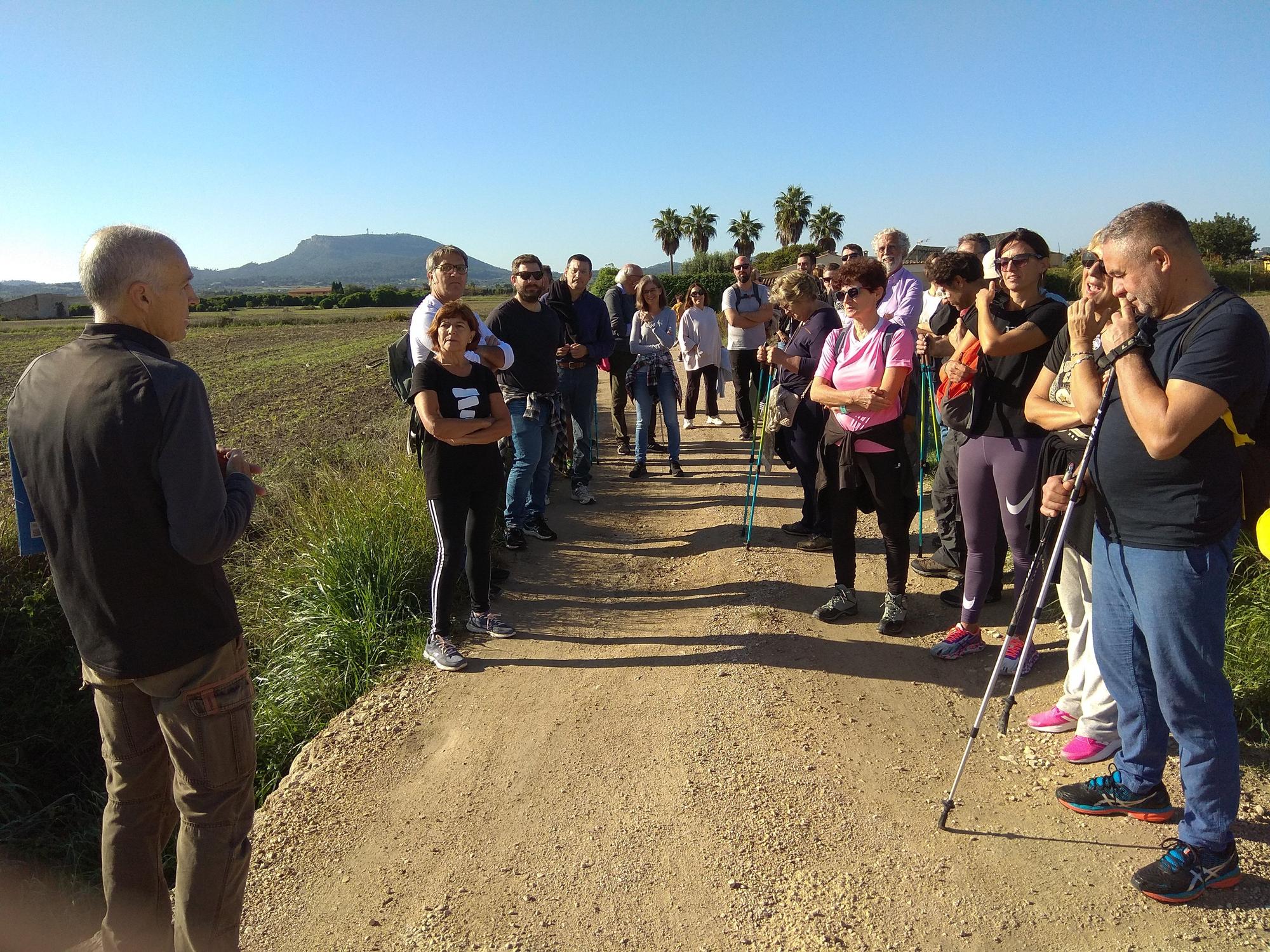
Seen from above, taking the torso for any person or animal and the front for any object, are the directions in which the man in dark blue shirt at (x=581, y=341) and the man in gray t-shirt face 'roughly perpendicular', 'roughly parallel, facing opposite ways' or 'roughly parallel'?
roughly parallel

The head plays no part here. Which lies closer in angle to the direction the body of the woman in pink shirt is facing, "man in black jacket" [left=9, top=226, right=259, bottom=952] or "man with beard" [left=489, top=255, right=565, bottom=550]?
the man in black jacket

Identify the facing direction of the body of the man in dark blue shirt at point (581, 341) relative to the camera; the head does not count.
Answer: toward the camera

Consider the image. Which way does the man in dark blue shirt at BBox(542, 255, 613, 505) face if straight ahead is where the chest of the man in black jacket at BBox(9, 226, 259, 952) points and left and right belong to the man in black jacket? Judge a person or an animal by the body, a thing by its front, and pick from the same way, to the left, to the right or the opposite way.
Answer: the opposite way

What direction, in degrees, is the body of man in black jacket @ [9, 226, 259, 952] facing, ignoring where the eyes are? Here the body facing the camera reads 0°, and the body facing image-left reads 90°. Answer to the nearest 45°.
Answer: approximately 225°

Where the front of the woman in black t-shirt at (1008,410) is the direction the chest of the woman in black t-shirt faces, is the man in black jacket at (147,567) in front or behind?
in front

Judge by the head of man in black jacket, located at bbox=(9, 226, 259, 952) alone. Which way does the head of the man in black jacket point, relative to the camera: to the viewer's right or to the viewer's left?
to the viewer's right

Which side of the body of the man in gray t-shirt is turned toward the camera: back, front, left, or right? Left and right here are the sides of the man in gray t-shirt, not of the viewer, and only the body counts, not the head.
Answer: front

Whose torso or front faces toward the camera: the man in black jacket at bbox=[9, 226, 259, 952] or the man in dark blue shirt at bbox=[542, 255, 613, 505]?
the man in dark blue shirt

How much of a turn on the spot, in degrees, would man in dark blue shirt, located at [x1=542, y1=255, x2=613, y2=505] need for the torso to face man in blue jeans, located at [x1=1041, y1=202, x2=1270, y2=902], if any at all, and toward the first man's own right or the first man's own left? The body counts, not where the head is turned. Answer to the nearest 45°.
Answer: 0° — they already face them

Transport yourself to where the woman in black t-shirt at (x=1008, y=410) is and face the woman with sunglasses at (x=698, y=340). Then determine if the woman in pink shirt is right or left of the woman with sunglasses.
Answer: left

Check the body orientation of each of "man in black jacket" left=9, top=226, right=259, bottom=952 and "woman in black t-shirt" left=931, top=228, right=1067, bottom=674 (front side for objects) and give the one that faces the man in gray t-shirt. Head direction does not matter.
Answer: the man in black jacket

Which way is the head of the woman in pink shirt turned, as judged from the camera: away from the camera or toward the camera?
toward the camera

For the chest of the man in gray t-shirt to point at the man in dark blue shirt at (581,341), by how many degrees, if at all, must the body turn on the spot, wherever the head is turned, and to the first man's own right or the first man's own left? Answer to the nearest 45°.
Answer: approximately 45° to the first man's own right

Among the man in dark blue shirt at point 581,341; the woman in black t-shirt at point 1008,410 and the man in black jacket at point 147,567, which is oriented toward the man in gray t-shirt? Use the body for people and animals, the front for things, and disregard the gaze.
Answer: the man in black jacket

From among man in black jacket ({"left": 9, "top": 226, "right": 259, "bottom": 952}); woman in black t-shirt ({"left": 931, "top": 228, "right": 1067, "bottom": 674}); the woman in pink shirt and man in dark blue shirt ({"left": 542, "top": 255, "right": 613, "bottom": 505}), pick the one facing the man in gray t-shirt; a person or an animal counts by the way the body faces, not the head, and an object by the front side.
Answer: the man in black jacket

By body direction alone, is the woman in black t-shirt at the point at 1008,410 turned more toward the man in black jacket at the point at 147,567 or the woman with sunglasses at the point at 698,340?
the man in black jacket
